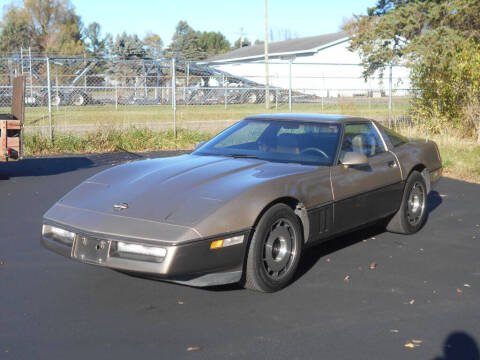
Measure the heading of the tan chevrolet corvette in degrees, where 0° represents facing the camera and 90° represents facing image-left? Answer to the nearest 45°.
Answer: approximately 45°

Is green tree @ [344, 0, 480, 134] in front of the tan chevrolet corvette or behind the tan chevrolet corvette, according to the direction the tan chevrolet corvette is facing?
behind

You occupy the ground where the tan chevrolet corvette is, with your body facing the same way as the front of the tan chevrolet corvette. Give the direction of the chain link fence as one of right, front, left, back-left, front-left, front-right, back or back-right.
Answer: back-right
